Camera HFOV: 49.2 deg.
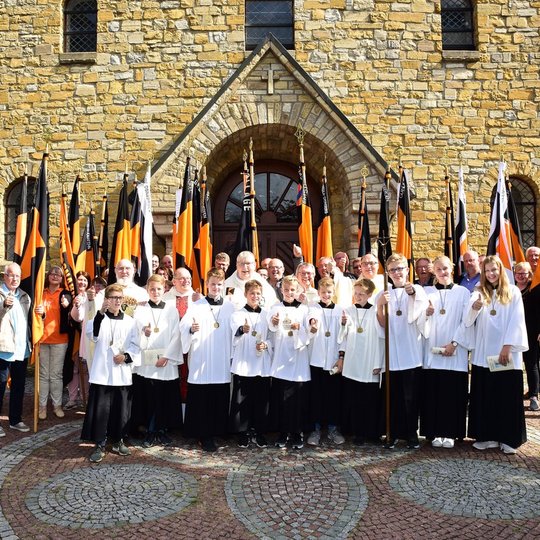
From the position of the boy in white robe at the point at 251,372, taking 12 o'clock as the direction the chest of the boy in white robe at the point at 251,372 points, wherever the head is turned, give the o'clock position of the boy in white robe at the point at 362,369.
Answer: the boy in white robe at the point at 362,369 is roughly at 9 o'clock from the boy in white robe at the point at 251,372.

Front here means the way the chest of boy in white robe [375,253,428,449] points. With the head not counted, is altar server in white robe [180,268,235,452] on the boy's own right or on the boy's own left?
on the boy's own right

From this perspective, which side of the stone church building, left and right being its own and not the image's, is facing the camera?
front

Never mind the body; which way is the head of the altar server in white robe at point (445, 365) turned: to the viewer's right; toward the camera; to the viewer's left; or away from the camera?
toward the camera

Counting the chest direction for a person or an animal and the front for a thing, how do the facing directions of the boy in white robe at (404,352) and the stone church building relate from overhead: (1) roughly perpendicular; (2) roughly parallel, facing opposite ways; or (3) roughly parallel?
roughly parallel

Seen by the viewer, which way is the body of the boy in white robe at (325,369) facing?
toward the camera

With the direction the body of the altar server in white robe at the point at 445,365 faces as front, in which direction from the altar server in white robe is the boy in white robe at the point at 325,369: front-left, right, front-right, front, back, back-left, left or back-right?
right

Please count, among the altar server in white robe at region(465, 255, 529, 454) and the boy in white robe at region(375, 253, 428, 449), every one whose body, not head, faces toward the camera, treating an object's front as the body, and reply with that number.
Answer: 2

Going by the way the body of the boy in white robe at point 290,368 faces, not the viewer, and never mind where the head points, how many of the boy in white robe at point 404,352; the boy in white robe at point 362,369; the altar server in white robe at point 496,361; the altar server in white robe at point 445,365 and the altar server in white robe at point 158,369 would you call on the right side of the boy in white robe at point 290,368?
1

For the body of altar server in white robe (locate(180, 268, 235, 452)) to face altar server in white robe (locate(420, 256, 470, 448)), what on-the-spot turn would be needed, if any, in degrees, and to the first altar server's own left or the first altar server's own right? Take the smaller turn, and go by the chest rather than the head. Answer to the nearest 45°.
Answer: approximately 90° to the first altar server's own left

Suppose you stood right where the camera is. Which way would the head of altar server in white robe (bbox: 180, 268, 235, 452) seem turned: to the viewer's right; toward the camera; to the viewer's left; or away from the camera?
toward the camera

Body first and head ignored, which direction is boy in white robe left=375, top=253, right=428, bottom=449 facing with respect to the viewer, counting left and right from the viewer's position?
facing the viewer

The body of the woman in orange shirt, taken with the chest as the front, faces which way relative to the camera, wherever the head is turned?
toward the camera

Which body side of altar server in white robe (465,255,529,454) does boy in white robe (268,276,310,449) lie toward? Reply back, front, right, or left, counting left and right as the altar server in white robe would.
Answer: right

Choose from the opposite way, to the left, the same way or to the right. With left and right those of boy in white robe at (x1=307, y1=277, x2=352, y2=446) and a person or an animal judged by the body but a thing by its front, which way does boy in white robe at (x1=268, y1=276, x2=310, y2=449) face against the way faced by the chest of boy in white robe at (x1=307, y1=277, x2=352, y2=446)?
the same way

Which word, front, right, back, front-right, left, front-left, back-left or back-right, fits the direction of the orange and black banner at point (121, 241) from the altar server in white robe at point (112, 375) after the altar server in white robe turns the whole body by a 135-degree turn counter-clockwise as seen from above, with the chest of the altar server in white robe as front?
front-left

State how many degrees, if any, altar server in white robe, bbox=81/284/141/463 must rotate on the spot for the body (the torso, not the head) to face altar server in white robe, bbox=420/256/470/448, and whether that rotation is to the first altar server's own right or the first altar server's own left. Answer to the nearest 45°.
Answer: approximately 90° to the first altar server's own left
